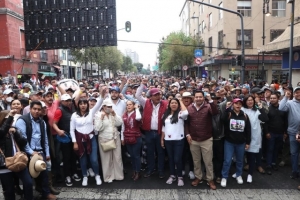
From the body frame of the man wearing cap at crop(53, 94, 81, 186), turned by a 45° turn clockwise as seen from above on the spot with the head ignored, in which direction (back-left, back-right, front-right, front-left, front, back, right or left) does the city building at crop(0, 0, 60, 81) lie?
back

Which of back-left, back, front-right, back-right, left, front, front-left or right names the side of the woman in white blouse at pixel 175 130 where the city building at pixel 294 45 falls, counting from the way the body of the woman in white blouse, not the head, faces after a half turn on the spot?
front-right

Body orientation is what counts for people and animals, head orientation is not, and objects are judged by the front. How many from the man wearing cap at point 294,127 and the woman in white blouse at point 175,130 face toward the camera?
2

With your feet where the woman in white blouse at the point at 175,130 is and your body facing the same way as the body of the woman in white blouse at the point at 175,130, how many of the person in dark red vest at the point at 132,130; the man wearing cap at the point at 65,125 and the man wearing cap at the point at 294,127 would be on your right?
2

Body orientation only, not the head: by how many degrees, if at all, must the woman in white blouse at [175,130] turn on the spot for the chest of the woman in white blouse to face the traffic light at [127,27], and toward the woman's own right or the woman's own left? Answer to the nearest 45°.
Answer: approximately 180°

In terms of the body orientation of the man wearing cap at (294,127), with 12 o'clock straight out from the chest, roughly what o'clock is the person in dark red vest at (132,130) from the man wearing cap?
The person in dark red vest is roughly at 2 o'clock from the man wearing cap.

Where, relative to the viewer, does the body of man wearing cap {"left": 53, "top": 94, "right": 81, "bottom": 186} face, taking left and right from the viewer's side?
facing the viewer and to the right of the viewer

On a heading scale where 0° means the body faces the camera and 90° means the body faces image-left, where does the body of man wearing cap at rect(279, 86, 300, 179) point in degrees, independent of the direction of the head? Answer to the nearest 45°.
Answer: approximately 0°

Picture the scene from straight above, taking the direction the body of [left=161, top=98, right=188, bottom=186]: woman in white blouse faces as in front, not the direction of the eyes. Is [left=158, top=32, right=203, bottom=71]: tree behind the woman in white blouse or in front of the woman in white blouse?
behind
